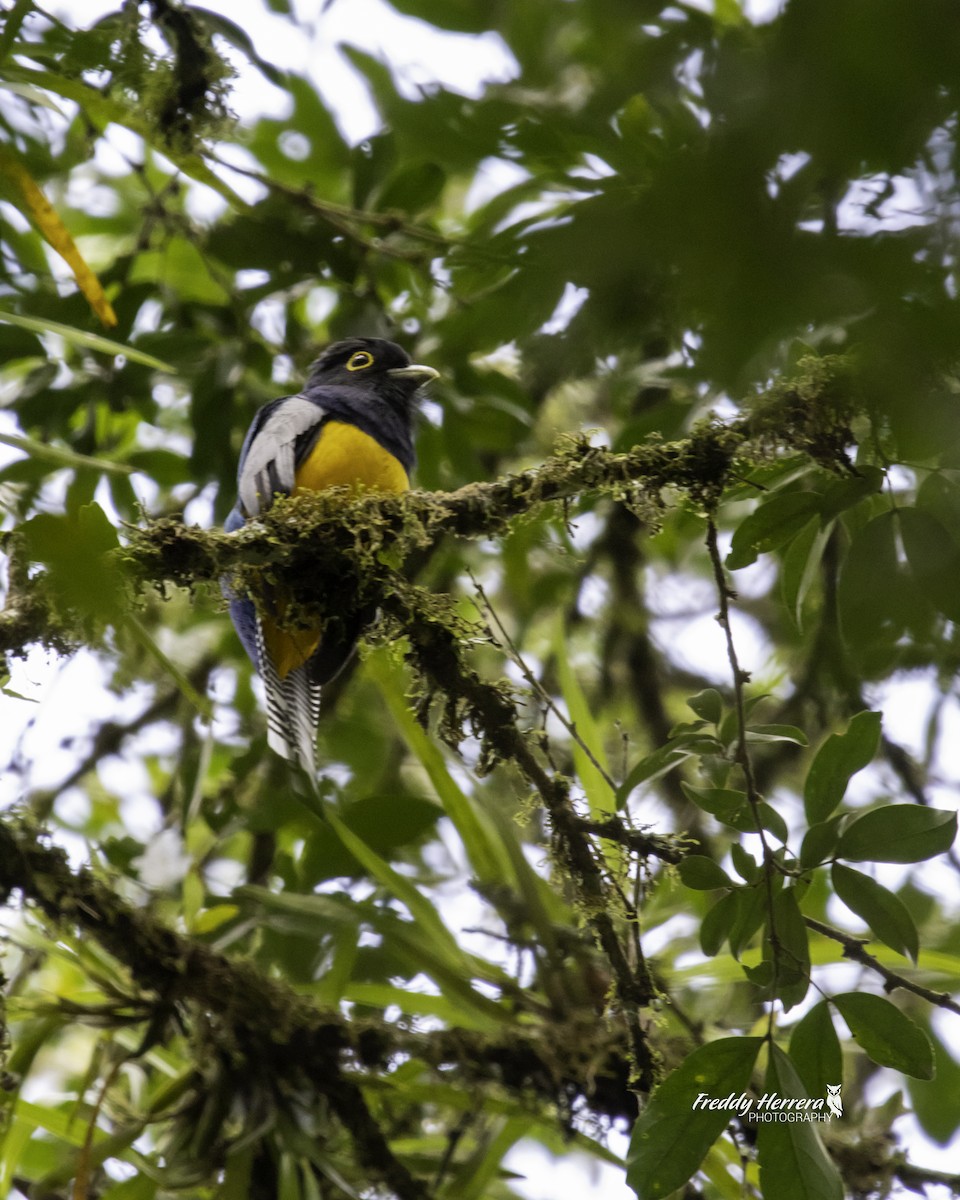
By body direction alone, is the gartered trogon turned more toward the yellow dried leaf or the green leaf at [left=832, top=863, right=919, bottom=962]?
the green leaf

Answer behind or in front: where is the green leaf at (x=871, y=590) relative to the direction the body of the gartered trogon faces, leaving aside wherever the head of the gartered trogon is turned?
in front

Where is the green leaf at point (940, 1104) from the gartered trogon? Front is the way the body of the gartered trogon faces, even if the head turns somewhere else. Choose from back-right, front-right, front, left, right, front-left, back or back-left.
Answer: front-left

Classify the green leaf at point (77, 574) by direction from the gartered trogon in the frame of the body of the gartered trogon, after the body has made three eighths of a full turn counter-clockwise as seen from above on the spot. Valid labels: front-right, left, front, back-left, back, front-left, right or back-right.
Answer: back

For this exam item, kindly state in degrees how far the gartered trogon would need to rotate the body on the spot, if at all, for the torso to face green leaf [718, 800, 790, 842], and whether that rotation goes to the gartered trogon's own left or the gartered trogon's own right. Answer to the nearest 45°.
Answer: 0° — it already faces it

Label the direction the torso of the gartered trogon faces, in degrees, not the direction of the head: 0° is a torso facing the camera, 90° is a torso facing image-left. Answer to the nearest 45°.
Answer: approximately 315°
